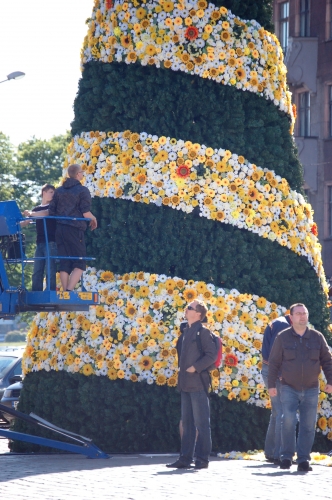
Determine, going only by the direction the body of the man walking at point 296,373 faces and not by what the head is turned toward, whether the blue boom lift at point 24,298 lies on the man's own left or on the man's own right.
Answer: on the man's own right

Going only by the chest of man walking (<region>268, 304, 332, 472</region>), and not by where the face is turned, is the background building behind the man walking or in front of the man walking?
behind

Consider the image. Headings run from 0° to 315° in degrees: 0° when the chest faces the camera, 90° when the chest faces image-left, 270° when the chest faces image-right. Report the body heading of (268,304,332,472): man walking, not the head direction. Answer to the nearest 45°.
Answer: approximately 0°

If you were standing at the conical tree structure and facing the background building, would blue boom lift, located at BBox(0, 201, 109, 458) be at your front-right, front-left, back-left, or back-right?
back-left

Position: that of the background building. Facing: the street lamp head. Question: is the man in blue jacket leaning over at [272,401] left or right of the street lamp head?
left
